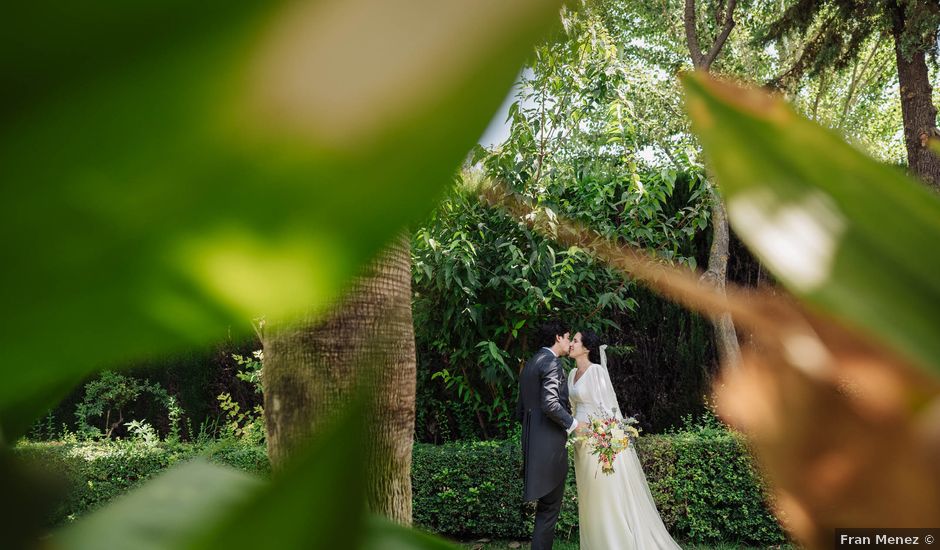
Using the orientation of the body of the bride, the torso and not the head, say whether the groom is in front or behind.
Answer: in front

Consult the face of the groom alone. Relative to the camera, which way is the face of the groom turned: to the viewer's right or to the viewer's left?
to the viewer's right

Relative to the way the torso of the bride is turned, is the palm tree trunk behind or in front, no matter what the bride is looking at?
in front

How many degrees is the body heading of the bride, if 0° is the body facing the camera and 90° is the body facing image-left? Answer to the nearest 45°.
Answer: approximately 45°
